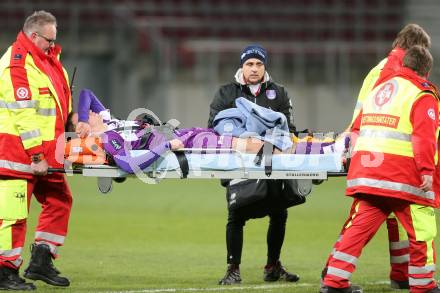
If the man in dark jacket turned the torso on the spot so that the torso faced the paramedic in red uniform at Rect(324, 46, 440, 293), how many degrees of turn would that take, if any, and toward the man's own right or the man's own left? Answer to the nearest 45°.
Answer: approximately 45° to the man's own left
